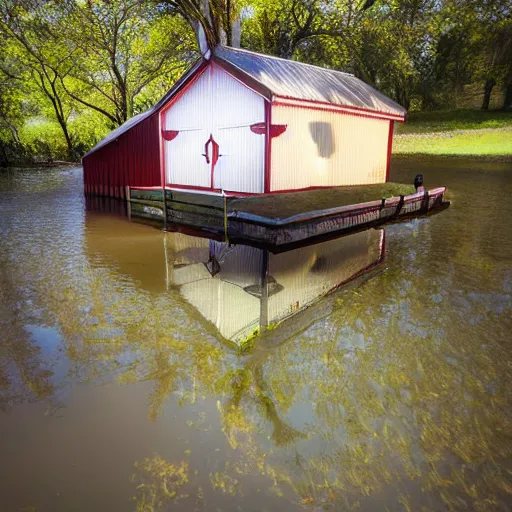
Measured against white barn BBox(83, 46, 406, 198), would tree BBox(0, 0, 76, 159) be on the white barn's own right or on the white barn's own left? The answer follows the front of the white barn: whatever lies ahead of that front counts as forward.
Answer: on the white barn's own right

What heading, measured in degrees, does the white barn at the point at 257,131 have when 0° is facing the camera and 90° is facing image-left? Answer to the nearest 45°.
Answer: approximately 45°

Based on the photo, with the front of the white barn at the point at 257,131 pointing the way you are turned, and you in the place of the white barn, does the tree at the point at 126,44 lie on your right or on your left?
on your right
